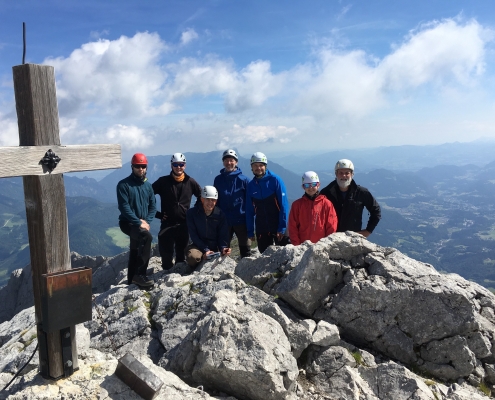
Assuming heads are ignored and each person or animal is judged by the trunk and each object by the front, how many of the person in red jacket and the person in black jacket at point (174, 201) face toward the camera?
2

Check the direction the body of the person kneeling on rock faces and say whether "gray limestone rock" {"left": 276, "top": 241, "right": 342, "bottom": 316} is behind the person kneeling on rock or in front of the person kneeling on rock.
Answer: in front

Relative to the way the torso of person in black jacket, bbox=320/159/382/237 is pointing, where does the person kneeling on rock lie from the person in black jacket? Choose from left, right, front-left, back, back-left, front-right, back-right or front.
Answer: right

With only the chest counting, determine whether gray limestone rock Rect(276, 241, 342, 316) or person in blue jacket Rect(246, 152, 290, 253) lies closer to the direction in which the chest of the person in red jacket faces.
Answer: the gray limestone rock

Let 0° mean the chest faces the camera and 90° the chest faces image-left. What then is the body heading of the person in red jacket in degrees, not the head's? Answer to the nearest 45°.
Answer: approximately 0°

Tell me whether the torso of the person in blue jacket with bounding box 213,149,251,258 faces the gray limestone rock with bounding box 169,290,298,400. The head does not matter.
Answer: yes
